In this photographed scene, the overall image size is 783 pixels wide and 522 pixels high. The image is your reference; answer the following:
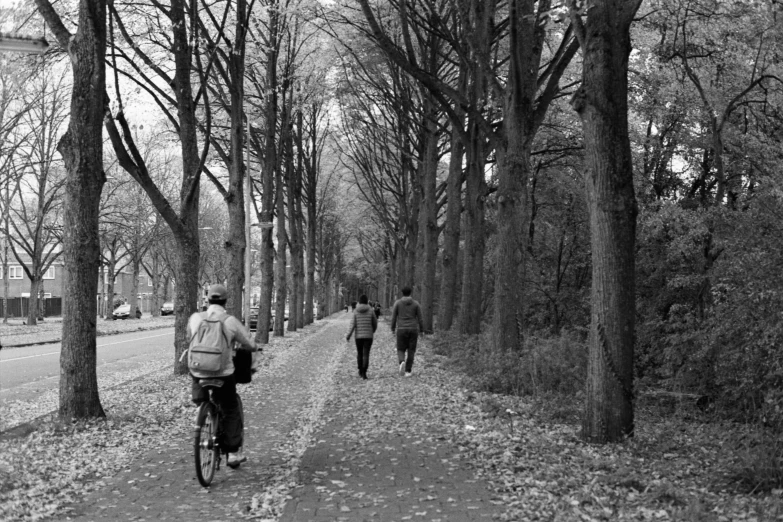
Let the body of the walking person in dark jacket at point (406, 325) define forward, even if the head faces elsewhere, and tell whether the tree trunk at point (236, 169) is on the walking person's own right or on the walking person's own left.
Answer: on the walking person's own left

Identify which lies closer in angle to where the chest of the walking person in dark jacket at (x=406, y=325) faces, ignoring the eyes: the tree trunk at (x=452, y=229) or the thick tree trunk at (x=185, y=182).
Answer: the tree trunk

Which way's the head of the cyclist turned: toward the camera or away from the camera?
away from the camera

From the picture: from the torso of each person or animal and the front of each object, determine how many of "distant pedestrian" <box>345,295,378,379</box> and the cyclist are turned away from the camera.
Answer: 2

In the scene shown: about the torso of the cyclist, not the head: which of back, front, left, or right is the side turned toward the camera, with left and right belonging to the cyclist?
back

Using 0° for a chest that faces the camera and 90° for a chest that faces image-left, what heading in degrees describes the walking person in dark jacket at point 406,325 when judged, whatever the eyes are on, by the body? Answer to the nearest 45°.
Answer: approximately 180°

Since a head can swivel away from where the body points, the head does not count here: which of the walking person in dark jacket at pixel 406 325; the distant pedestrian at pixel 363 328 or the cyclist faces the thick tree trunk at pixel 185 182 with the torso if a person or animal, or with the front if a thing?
the cyclist

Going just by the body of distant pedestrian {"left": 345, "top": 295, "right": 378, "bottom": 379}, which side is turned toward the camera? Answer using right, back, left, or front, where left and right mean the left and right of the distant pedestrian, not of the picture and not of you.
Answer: back

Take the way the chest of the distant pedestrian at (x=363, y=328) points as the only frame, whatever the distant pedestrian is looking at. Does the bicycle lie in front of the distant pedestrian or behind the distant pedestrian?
behind

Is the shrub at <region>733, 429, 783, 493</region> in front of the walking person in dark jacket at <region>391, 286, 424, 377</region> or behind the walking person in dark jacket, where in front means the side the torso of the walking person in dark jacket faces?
behind
